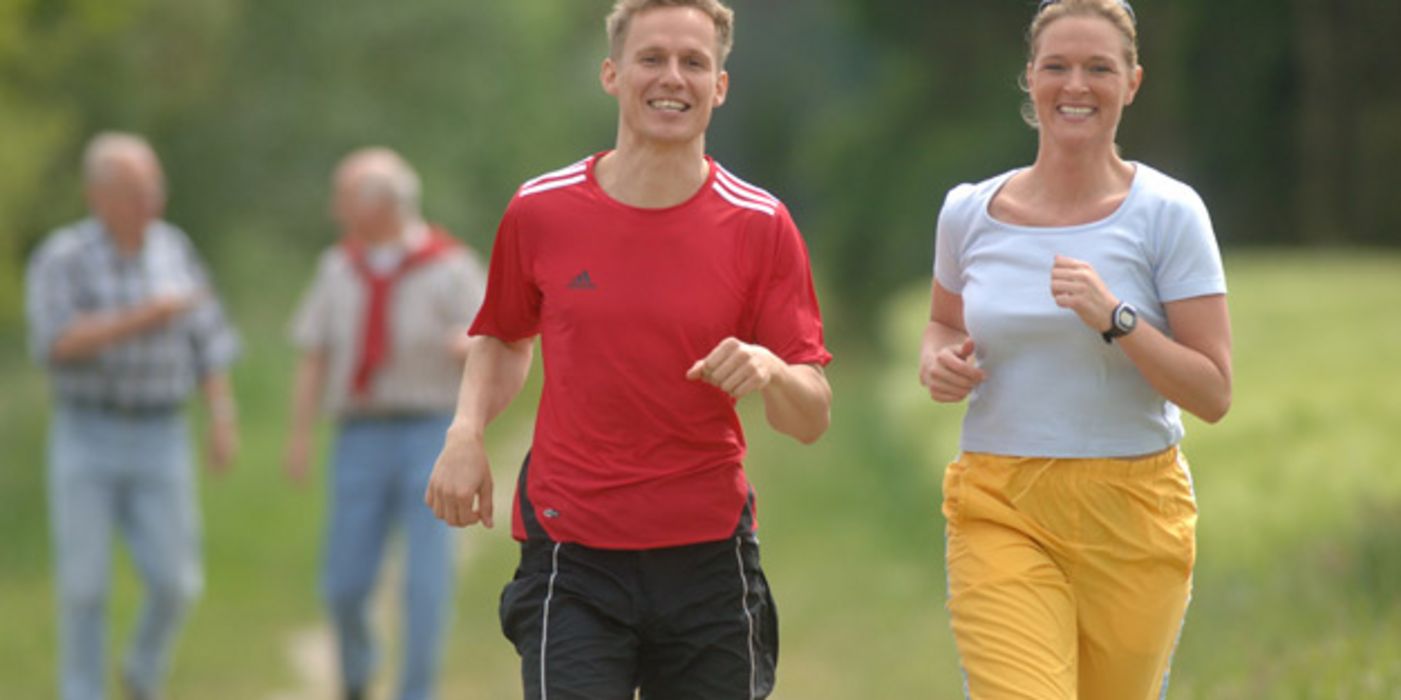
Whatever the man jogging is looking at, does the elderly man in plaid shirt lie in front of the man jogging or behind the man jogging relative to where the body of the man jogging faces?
behind

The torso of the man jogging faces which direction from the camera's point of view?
toward the camera
